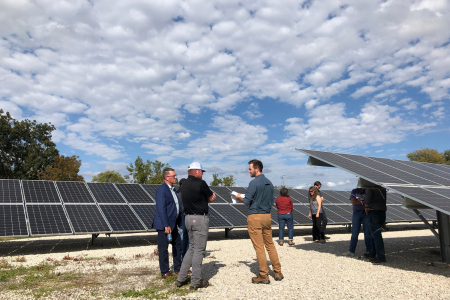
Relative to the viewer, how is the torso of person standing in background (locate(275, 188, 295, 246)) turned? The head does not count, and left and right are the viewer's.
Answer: facing away from the viewer

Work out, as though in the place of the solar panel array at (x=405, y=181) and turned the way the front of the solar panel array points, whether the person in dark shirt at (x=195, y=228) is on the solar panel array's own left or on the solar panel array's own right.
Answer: on the solar panel array's own right

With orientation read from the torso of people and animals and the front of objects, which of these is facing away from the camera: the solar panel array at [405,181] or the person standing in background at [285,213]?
the person standing in background

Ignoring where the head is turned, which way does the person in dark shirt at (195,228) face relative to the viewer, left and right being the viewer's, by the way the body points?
facing away from the viewer and to the right of the viewer

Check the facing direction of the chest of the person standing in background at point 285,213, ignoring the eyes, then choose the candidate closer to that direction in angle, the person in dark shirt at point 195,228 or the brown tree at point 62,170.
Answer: the brown tree
